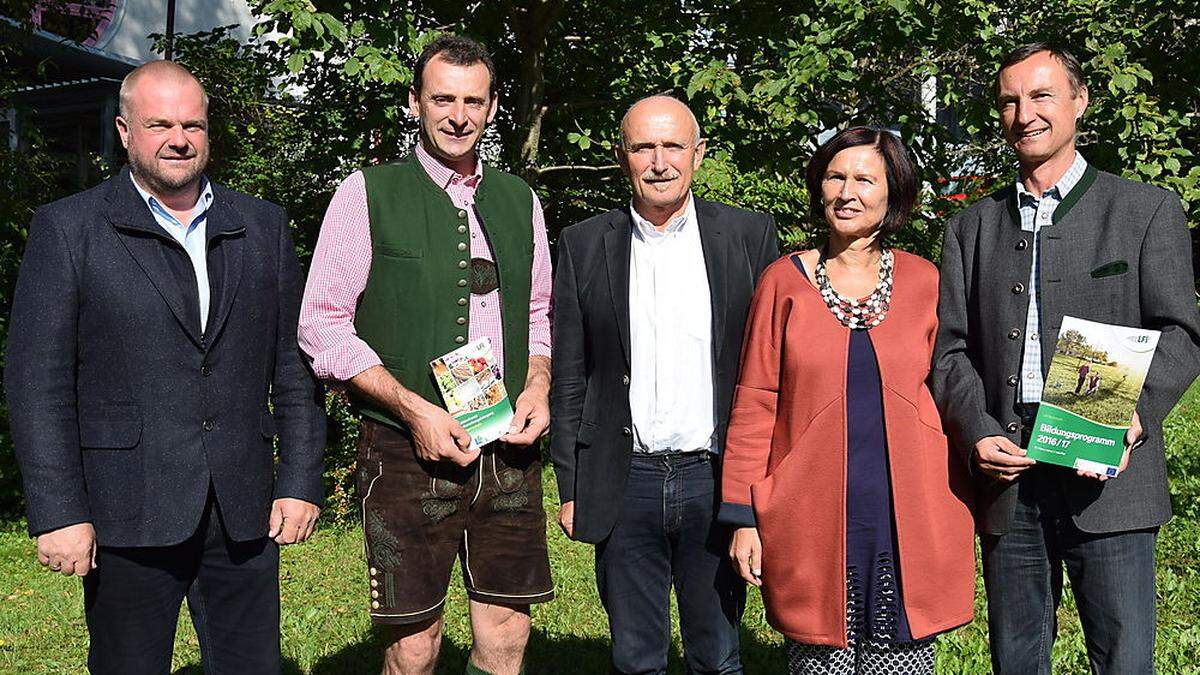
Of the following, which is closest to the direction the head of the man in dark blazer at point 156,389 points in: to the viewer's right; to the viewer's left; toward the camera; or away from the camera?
toward the camera

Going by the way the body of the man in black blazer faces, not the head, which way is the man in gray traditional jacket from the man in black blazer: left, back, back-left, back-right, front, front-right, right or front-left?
left

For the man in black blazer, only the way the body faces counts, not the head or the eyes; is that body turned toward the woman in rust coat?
no

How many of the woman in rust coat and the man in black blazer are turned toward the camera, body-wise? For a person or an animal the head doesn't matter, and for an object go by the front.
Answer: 2

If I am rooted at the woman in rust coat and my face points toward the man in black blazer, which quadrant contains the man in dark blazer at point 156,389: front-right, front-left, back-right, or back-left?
front-left

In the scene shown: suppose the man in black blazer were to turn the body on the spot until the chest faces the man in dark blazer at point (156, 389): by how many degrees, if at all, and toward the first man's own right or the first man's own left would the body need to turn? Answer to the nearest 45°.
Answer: approximately 90° to the first man's own right

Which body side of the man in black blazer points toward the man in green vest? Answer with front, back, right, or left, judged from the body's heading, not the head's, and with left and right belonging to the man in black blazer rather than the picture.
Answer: right

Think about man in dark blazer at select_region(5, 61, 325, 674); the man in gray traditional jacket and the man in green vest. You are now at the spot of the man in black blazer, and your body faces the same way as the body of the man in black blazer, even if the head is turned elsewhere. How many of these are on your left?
1

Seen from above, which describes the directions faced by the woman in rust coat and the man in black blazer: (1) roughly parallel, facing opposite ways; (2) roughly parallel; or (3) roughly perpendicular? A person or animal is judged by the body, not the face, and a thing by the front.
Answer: roughly parallel

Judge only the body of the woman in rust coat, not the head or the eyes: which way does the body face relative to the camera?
toward the camera

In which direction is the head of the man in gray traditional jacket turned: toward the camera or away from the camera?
toward the camera

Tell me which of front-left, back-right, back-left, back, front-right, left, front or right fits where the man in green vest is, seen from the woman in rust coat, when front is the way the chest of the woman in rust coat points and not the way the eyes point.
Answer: right

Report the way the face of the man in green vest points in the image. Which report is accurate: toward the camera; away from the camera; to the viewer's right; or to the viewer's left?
toward the camera
